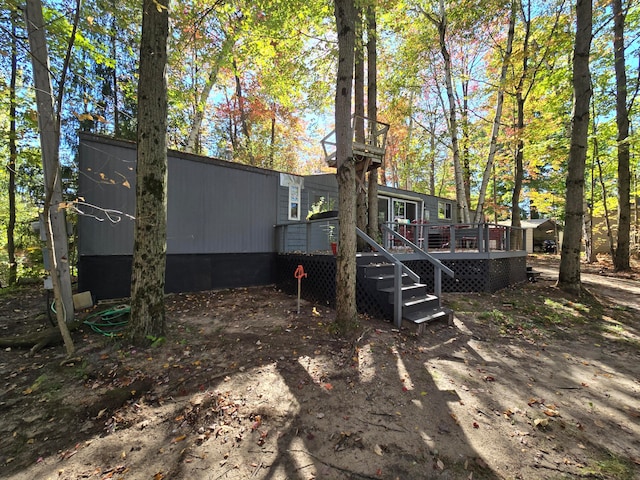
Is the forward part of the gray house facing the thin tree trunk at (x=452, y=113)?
no

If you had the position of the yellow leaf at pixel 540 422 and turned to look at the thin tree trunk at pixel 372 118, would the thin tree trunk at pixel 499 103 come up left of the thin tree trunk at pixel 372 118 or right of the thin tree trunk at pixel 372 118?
right

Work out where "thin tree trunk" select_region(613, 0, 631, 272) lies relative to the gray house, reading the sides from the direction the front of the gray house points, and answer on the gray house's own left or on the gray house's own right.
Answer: on the gray house's own left

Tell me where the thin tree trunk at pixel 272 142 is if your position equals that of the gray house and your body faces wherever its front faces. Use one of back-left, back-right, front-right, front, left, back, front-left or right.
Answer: back-left

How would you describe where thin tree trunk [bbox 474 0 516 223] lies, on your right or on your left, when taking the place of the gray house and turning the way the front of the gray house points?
on your left

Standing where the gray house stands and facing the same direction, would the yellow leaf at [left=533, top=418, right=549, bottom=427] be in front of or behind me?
in front

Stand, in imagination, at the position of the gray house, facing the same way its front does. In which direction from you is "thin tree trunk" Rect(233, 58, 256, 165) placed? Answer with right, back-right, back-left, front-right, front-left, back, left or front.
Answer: back-left

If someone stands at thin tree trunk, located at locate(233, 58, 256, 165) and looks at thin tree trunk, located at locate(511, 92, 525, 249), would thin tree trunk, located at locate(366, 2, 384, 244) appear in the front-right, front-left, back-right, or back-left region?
front-right

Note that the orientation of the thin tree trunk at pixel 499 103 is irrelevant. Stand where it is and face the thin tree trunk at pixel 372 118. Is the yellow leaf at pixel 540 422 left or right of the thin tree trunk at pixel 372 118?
left

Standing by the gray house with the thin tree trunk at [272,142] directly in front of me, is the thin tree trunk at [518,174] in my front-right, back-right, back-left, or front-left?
front-right

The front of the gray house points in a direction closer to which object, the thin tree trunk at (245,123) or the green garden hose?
the green garden hose

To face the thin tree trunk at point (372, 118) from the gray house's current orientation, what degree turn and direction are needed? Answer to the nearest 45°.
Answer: approximately 45° to its left

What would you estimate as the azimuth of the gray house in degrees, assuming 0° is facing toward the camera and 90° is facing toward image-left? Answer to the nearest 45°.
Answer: approximately 315°

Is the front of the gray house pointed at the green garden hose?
no
